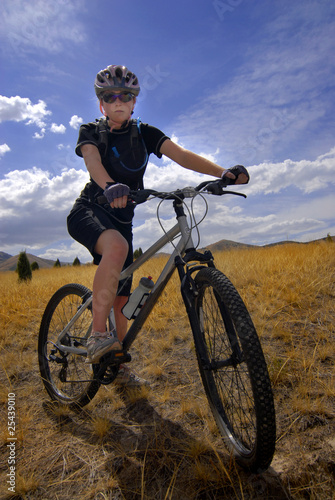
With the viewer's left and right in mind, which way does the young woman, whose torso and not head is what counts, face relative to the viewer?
facing the viewer and to the right of the viewer

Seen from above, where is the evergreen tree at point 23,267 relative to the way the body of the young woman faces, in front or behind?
behind

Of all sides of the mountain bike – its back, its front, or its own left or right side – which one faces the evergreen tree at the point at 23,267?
back

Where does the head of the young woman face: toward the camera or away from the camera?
toward the camera
